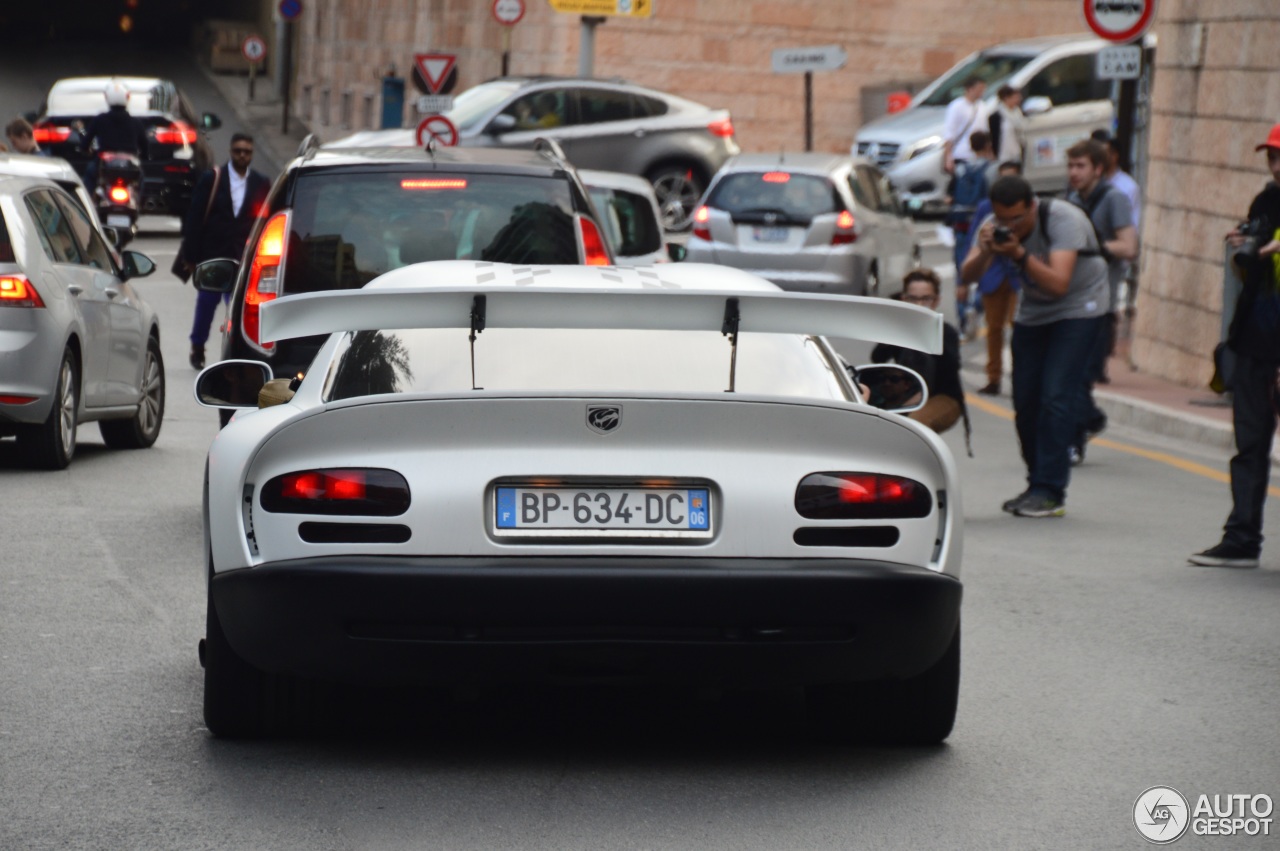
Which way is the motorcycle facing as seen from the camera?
away from the camera

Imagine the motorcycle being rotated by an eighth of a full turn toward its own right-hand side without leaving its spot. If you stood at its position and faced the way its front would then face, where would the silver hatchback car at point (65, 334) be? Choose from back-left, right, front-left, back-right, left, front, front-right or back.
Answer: back-right

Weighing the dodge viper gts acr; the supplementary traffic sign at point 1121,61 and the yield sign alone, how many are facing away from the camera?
1

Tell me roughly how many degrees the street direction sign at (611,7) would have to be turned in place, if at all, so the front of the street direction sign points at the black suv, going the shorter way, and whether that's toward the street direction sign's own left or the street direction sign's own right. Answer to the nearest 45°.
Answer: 0° — it already faces it

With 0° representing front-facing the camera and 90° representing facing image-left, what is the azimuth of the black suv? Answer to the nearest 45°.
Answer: approximately 180°

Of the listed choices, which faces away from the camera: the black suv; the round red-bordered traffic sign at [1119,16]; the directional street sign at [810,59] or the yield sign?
the black suv

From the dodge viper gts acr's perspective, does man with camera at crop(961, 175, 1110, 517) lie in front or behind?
in front

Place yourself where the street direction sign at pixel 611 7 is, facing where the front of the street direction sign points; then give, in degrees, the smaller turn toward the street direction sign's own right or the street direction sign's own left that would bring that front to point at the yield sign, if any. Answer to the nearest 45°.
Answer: approximately 45° to the street direction sign's own right

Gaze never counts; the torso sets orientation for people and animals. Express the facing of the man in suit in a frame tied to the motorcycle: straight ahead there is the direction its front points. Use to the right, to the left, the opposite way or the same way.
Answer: the opposite way

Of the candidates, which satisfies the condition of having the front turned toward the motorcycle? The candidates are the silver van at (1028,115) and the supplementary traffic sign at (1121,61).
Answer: the silver van

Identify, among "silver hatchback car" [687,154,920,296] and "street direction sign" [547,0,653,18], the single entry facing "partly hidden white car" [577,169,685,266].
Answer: the street direction sign

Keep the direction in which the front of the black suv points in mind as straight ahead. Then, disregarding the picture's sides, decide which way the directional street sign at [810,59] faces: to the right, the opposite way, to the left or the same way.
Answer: the opposite way

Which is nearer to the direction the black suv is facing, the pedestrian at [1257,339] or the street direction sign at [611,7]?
the street direction sign

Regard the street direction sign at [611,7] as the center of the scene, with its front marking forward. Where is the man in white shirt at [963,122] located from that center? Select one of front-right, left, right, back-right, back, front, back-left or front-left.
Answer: front-left

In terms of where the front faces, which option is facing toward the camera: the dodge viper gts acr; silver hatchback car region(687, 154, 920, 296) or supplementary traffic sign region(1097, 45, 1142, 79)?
the supplementary traffic sign

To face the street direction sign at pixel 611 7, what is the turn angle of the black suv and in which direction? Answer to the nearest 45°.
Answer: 0° — it already faces it

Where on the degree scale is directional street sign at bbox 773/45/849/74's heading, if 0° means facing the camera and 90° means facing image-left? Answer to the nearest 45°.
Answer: approximately 0°

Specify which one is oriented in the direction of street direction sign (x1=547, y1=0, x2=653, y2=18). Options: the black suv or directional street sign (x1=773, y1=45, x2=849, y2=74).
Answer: the black suv
